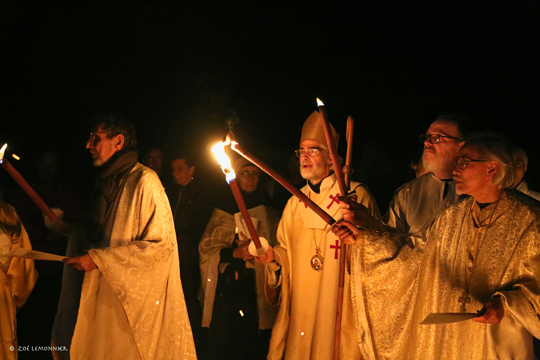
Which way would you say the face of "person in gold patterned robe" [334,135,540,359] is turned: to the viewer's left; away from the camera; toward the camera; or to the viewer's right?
to the viewer's left

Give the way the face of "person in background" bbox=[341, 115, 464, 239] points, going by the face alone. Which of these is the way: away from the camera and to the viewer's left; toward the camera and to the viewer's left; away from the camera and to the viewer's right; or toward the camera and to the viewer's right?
toward the camera and to the viewer's left

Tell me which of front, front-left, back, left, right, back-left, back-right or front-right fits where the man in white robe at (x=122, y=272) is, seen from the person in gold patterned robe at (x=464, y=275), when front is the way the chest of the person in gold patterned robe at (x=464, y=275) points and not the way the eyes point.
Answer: front-right

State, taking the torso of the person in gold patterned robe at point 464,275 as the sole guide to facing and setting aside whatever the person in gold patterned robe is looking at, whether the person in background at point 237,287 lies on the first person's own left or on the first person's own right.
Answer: on the first person's own right

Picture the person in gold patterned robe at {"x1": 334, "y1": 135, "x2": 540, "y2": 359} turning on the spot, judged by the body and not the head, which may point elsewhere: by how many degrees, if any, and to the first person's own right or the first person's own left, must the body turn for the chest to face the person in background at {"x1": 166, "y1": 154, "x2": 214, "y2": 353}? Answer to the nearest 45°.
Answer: approximately 90° to the first person's own right

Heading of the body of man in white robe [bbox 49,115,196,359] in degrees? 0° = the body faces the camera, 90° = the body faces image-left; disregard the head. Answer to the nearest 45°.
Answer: approximately 90°

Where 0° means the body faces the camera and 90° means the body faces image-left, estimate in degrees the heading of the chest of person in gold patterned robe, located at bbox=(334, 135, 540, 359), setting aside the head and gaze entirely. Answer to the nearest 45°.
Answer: approximately 45°
